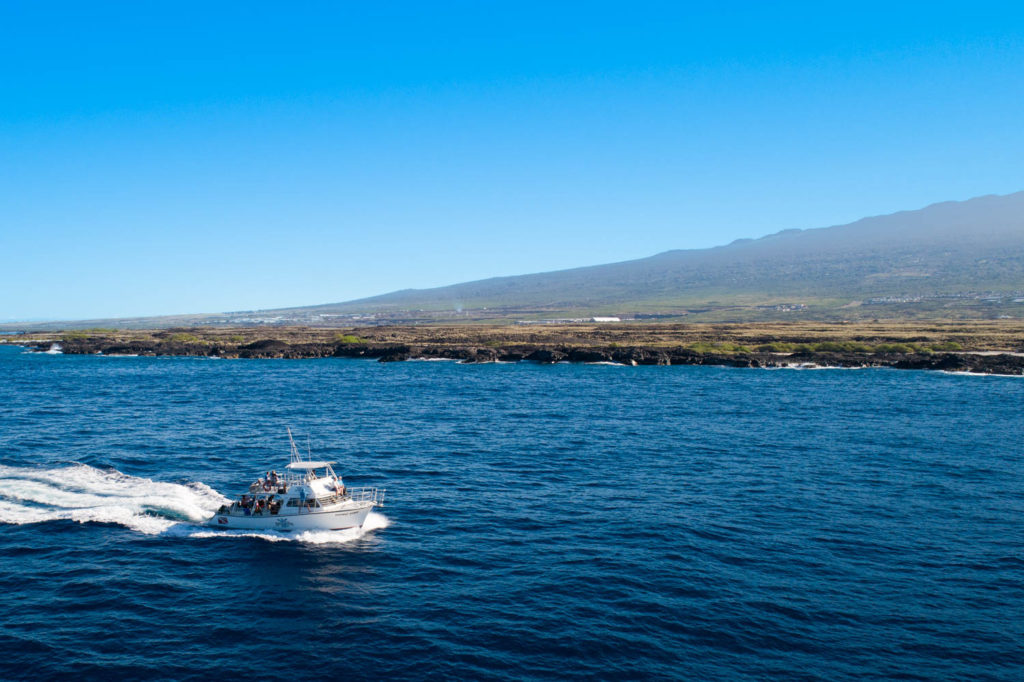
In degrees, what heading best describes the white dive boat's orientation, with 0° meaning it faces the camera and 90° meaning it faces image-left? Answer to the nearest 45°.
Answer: approximately 270°
